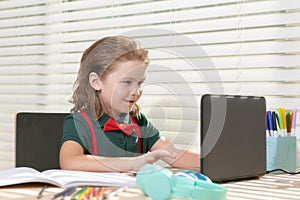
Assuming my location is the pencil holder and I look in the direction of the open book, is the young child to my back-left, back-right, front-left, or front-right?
front-right

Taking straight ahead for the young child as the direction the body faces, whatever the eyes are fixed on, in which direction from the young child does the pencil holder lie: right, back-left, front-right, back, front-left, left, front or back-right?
front-left

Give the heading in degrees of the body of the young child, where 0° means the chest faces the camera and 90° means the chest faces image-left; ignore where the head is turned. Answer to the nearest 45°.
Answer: approximately 315°

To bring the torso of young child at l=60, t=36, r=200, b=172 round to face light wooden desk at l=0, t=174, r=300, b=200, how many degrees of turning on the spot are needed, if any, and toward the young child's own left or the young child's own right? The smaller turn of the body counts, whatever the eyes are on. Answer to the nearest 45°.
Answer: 0° — they already face it
